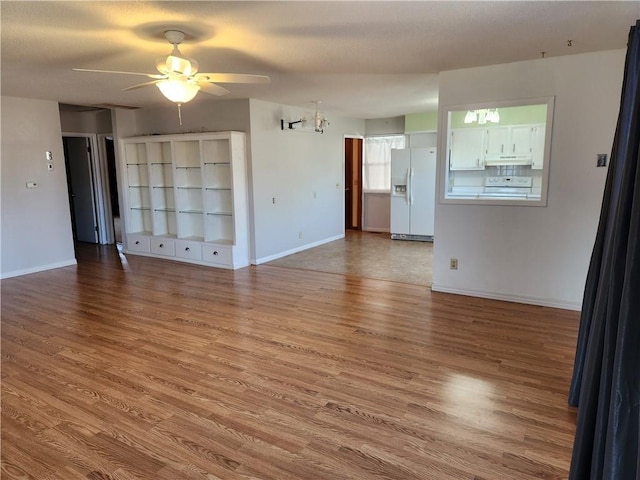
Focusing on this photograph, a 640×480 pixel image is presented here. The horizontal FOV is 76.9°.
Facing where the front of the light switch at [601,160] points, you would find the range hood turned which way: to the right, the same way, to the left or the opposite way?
the same way

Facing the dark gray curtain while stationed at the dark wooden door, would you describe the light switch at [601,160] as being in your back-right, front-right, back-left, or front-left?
front-left

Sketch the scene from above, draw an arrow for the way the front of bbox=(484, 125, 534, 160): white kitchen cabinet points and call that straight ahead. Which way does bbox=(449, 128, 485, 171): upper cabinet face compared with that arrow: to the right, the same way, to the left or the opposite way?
the same way

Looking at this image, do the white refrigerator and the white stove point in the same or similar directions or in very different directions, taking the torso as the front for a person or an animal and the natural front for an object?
same or similar directions

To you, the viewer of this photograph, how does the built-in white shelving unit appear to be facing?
facing the viewer and to the left of the viewer

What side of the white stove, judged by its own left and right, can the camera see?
front

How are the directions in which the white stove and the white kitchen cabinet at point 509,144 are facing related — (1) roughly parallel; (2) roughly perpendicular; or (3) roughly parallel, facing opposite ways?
roughly parallel

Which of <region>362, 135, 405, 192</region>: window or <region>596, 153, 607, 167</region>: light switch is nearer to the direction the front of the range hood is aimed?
the light switch

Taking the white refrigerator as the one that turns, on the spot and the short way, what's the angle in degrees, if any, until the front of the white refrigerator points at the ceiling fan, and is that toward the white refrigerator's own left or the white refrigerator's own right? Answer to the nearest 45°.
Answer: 0° — it already faces it

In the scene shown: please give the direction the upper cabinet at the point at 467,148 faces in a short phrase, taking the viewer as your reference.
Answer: facing the viewer

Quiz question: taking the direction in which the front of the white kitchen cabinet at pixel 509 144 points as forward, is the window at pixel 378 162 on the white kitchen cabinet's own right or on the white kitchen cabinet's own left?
on the white kitchen cabinet's own right

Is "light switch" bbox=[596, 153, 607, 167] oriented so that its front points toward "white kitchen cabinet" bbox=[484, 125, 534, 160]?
no

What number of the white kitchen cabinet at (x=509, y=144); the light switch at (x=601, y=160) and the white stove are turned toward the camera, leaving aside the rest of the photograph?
3

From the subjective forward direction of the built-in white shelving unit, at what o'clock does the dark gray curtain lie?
The dark gray curtain is roughly at 10 o'clock from the built-in white shelving unit.

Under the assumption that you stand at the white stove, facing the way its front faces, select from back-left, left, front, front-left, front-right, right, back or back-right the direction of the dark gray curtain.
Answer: front

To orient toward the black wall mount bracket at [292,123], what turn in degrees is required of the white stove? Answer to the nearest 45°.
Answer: approximately 45° to its right

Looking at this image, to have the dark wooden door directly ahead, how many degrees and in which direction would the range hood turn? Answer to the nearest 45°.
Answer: approximately 135° to its right

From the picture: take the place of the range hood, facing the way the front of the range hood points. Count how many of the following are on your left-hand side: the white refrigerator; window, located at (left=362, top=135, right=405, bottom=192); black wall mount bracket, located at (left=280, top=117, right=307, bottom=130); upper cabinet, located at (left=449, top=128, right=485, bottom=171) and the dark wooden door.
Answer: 0

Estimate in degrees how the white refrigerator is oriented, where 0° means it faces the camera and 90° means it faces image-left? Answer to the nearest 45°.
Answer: approximately 0°

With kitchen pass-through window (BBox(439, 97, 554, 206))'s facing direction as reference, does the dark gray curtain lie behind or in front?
in front

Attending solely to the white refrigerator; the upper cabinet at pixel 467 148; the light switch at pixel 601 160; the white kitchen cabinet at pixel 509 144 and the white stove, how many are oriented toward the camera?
5
